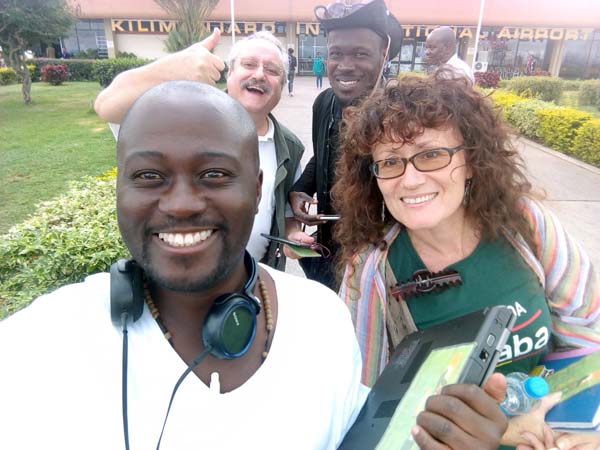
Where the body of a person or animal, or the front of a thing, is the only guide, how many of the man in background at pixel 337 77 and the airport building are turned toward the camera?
2

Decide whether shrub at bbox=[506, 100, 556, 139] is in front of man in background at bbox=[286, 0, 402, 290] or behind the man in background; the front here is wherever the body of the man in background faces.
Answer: behind

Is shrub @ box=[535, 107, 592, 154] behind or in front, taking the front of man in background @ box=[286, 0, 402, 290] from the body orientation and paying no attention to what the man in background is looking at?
behind

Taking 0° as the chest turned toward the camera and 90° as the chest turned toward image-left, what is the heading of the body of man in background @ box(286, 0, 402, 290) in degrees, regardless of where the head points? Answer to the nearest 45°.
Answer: approximately 0°

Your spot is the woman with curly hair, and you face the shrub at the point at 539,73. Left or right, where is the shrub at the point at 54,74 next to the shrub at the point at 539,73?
left

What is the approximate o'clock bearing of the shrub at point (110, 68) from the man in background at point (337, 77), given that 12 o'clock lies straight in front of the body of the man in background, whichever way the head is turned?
The shrub is roughly at 5 o'clock from the man in background.

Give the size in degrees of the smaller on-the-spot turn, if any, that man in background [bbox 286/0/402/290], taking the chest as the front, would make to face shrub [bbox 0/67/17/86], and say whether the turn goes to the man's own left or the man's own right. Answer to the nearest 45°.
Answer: approximately 135° to the man's own right
